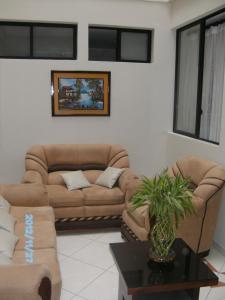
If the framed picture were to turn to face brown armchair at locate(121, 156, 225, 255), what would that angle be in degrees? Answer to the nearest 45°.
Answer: approximately 45° to its left

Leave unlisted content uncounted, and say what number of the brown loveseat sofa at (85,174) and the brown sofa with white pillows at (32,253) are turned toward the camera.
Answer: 1

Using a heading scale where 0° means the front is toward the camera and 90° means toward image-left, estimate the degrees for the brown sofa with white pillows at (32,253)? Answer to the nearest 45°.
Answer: approximately 270°

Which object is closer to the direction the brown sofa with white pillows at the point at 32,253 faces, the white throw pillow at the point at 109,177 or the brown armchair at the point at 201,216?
the brown armchair

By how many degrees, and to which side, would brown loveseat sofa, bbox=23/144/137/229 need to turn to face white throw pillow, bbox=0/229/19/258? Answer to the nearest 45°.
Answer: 0° — it already faces it

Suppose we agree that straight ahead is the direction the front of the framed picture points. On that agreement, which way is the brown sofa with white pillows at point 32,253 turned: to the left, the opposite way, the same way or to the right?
to the left

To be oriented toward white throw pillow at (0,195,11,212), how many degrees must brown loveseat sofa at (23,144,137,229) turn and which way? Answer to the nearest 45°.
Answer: approximately 45° to its right

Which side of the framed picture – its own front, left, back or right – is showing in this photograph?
front

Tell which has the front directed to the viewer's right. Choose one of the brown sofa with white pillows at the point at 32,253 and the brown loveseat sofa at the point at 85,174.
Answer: the brown sofa with white pillows at the point at 32,253

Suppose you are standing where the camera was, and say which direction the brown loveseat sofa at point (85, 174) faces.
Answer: facing the viewer

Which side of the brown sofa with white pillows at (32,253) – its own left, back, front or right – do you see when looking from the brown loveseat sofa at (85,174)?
left

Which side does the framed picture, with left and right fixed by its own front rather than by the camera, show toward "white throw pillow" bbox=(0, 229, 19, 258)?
front

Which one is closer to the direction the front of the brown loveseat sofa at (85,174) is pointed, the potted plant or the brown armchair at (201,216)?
the potted plant
